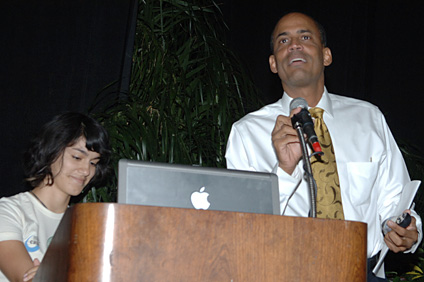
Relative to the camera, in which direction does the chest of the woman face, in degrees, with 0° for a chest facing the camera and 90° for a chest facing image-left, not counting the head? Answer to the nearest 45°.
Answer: approximately 315°

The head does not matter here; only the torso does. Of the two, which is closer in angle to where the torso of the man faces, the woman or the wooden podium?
the wooden podium

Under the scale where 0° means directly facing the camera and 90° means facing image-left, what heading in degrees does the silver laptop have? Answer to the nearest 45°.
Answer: approximately 180°

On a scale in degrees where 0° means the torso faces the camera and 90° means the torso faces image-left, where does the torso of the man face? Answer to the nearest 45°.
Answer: approximately 0°

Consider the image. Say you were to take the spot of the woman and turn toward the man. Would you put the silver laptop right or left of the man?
right

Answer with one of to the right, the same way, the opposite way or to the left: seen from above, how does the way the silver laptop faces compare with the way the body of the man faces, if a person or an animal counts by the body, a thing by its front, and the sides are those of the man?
the opposite way

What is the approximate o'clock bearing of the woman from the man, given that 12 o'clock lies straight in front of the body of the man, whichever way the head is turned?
The woman is roughly at 3 o'clock from the man.

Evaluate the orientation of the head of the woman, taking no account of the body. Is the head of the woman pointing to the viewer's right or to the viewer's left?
to the viewer's right
